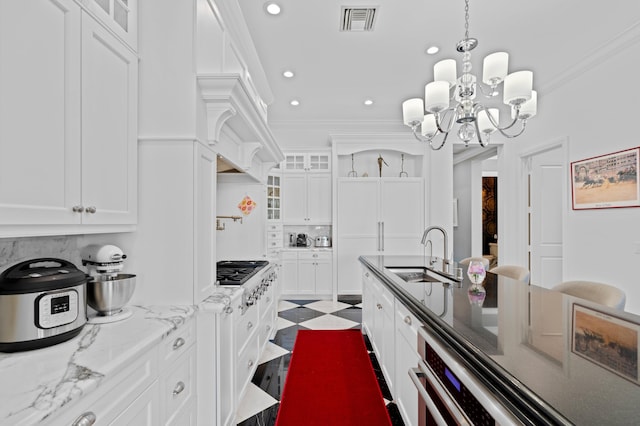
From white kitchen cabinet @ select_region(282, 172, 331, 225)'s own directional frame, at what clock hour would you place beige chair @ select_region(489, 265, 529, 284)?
The beige chair is roughly at 11 o'clock from the white kitchen cabinet.

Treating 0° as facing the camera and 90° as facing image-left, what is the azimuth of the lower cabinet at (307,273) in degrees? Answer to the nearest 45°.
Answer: approximately 0°

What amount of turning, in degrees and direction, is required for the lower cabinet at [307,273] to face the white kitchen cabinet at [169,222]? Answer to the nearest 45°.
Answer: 0° — it already faces it

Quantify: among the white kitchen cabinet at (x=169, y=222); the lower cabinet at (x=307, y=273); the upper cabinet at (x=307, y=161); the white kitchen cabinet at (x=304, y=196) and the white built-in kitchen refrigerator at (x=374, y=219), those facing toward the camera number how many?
4

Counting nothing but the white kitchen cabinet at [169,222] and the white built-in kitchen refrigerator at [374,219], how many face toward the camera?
1

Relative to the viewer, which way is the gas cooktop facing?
to the viewer's right

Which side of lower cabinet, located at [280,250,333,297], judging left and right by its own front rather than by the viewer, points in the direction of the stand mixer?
front

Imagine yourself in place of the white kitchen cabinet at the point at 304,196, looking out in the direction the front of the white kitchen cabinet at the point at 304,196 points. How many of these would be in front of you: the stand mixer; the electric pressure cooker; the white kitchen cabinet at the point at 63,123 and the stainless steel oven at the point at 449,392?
4

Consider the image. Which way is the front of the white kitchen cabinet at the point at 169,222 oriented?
to the viewer's right

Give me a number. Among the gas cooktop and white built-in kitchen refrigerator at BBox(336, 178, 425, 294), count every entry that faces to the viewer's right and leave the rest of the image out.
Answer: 1

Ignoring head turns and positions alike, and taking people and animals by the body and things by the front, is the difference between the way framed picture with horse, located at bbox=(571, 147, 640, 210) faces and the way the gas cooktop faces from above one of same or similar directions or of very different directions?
very different directions

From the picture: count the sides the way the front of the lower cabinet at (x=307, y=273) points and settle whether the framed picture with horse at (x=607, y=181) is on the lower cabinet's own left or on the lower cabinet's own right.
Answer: on the lower cabinet's own left
